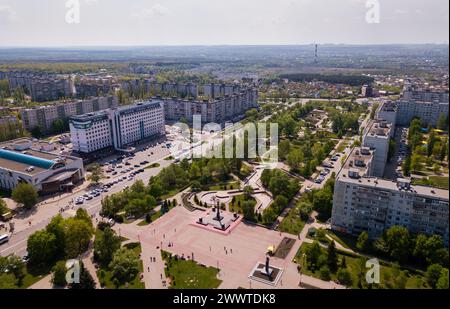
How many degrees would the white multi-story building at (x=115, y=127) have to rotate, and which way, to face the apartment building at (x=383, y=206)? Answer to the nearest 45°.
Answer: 0° — it already faces it

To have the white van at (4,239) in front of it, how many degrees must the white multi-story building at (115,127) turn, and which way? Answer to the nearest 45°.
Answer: approximately 45° to its right

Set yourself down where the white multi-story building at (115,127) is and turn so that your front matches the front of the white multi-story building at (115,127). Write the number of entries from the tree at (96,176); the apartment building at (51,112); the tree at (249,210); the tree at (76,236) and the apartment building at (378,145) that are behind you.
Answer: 1

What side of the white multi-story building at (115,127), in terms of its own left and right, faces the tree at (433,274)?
front

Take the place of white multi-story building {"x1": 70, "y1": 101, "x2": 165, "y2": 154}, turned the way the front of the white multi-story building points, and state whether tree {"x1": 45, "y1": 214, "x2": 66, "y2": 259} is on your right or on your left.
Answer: on your right

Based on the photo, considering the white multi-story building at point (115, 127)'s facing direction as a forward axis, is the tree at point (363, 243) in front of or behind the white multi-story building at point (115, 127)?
in front

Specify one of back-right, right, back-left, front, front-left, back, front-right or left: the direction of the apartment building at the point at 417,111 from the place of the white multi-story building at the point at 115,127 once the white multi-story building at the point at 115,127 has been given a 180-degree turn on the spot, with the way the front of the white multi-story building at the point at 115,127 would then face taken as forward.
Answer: back-right

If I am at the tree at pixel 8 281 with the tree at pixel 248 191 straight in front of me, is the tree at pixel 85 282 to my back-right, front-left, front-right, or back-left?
front-right

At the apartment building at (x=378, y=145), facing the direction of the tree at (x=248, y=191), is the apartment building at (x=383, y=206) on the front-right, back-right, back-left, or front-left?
front-left

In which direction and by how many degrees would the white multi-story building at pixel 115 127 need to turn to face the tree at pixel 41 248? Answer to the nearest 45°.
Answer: approximately 45° to its right

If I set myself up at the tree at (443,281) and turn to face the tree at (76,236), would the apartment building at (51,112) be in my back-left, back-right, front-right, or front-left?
front-right

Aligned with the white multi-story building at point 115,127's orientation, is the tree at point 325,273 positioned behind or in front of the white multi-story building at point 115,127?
in front

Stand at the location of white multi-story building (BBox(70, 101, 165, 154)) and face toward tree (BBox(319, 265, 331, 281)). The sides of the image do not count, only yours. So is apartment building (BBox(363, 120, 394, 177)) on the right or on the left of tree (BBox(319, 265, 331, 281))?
left

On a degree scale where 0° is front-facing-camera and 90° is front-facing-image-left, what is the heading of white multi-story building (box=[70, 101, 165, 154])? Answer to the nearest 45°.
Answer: approximately 315°

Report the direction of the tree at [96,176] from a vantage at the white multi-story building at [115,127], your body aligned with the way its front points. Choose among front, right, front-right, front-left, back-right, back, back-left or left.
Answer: front-right
